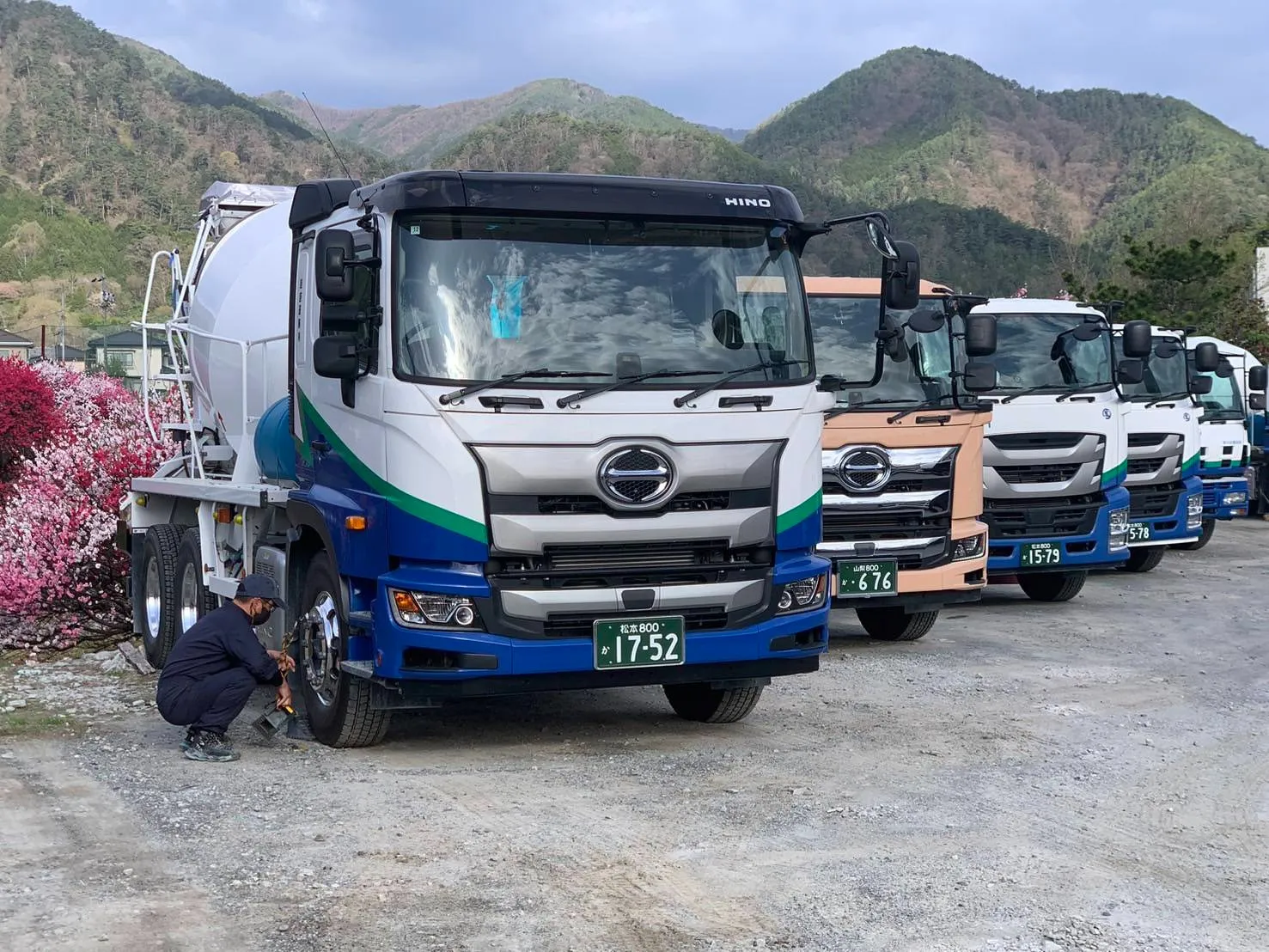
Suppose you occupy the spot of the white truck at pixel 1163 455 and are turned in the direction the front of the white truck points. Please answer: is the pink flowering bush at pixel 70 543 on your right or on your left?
on your right

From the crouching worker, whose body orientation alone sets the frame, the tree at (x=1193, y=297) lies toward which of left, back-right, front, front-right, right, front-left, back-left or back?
front-left

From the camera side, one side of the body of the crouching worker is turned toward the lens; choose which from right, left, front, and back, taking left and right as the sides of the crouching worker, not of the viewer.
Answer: right

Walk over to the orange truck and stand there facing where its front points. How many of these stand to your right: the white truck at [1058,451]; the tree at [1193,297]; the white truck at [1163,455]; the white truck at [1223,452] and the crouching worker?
1

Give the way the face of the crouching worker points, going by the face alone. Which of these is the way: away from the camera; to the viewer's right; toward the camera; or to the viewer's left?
to the viewer's right

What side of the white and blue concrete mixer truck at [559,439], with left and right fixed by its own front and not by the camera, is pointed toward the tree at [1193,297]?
left

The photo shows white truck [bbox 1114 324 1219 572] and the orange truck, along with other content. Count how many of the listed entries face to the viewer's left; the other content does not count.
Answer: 0

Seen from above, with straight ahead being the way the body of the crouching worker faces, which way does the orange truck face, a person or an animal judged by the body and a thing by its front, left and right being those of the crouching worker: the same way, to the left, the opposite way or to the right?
to the right

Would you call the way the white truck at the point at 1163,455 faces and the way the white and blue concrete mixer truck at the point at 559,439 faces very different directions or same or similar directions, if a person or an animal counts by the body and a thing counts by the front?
same or similar directions

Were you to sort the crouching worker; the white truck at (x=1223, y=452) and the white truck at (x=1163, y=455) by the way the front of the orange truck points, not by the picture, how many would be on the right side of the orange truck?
1

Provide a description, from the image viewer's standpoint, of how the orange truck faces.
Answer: facing the viewer and to the right of the viewer

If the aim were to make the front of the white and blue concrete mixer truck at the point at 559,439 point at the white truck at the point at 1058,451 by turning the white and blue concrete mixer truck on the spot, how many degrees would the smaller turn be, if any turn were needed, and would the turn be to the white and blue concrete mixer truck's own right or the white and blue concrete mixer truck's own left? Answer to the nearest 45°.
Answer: approximately 90° to the white and blue concrete mixer truck's own left

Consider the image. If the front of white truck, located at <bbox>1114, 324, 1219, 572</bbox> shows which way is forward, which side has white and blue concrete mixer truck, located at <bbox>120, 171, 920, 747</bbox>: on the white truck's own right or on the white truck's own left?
on the white truck's own right

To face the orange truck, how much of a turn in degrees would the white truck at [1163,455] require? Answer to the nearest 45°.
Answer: approximately 45° to its right

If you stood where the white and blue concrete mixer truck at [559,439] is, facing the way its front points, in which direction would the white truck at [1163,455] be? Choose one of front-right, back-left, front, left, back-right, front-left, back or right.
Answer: left

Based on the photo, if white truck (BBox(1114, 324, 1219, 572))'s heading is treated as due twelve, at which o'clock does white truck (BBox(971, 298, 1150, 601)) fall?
white truck (BBox(971, 298, 1150, 601)) is roughly at 2 o'clock from white truck (BBox(1114, 324, 1219, 572)).

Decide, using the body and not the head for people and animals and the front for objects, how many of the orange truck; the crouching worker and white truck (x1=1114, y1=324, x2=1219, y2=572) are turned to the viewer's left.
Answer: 0

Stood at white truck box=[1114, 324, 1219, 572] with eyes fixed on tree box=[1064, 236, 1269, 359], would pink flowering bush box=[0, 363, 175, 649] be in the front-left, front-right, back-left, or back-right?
back-left

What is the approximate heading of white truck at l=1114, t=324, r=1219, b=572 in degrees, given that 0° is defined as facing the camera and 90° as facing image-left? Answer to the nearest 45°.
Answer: approximately 315°

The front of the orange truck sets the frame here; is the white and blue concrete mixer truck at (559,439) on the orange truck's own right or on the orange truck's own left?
on the orange truck's own right
